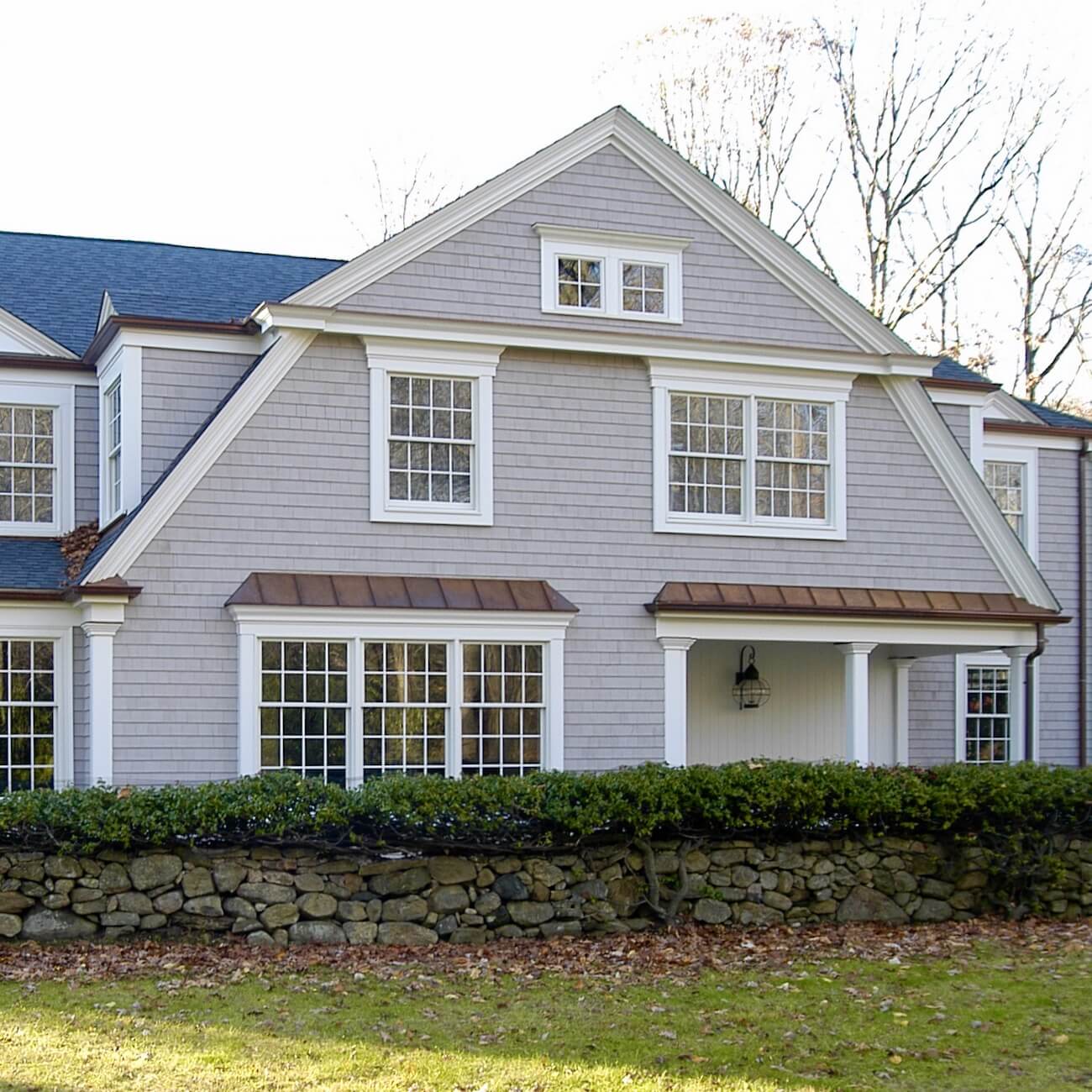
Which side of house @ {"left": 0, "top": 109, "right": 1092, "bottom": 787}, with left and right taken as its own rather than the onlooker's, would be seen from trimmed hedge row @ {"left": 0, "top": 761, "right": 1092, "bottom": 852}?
front

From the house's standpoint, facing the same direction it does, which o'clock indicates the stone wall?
The stone wall is roughly at 12 o'clock from the house.

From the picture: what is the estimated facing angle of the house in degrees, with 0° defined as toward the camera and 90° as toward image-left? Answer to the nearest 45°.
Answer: approximately 0°
